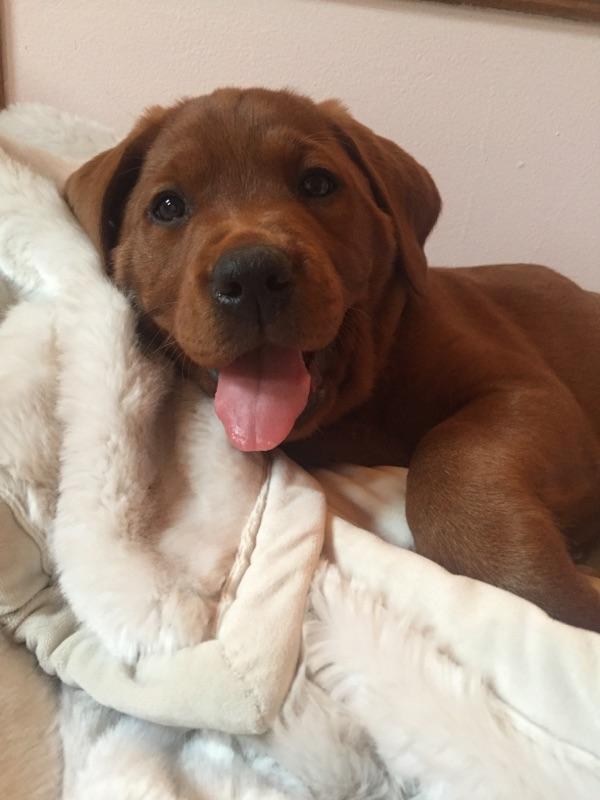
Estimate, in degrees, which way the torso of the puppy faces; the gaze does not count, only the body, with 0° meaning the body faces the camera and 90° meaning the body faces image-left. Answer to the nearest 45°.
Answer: approximately 45°
